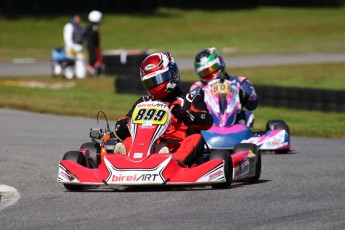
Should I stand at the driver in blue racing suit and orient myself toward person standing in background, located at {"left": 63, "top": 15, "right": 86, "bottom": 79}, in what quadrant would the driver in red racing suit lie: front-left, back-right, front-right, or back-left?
back-left

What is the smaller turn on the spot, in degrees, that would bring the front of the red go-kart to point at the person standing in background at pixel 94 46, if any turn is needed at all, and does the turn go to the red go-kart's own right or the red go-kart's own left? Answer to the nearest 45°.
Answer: approximately 180°

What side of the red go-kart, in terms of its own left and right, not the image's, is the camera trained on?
front

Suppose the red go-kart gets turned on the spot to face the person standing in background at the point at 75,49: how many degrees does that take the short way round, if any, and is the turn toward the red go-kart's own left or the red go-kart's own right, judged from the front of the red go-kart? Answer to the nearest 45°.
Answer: approximately 180°

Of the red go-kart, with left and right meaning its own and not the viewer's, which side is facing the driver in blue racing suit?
back

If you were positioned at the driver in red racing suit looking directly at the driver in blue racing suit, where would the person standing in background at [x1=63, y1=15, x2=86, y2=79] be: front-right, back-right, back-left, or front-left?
front-left
